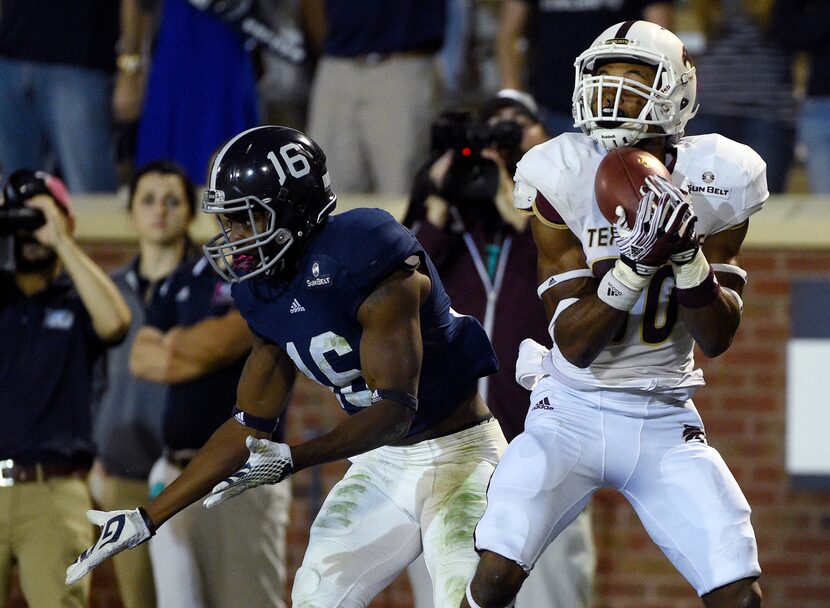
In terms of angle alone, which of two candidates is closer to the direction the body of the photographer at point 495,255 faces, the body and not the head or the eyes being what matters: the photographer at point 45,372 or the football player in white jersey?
the football player in white jersey

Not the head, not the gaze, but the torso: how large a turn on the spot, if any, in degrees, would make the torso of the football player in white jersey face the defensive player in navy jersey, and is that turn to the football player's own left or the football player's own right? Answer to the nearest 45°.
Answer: approximately 90° to the football player's own right

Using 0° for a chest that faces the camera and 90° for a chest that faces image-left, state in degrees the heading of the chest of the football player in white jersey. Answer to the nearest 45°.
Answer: approximately 0°

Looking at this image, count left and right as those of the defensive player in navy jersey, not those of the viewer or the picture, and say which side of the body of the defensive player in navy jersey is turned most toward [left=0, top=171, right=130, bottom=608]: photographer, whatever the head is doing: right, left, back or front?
right

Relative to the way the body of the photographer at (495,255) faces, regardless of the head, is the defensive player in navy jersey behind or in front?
in front

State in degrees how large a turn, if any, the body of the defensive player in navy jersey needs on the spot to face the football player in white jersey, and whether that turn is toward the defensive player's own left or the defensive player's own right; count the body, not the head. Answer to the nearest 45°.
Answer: approximately 135° to the defensive player's own left

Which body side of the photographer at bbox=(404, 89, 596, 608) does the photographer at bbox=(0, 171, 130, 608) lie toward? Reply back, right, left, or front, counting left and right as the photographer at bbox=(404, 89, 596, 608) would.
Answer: right
